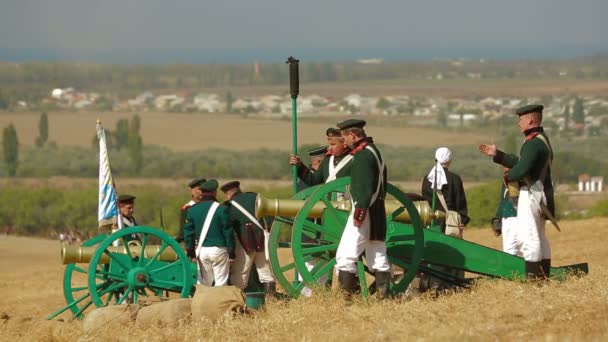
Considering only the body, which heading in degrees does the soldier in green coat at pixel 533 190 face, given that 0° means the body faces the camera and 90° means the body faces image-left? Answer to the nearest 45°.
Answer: approximately 90°

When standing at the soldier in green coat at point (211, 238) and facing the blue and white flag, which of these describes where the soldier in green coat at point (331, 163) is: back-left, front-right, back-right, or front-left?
back-right

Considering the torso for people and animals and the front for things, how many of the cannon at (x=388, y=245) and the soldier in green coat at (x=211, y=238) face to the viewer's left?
1

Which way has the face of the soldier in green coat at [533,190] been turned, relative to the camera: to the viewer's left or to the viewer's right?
to the viewer's left

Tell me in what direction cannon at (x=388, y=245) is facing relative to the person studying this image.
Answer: facing to the left of the viewer
